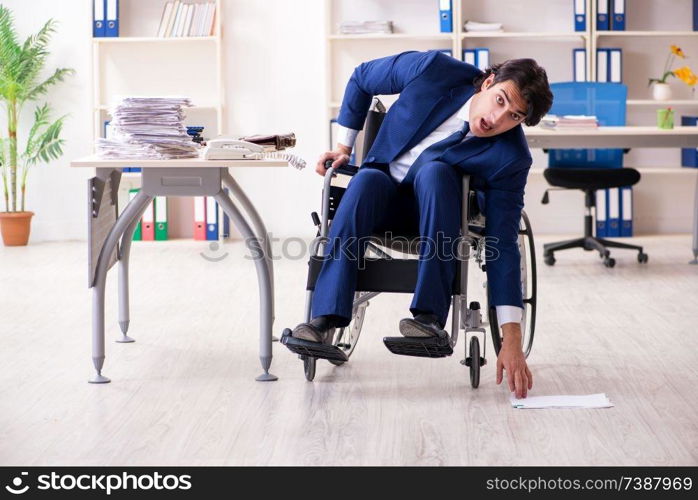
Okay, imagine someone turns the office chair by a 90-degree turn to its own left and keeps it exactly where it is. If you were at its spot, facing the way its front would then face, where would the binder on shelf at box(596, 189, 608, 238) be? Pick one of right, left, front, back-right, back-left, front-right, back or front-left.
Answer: left

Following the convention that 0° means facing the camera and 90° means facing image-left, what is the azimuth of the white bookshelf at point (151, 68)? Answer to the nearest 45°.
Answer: approximately 0°

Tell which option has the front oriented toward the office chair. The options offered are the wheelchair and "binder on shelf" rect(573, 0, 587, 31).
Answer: the binder on shelf

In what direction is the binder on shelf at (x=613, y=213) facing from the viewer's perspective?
toward the camera

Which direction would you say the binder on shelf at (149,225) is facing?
toward the camera

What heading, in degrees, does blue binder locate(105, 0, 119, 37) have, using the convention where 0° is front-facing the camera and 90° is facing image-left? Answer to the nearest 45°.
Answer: approximately 0°

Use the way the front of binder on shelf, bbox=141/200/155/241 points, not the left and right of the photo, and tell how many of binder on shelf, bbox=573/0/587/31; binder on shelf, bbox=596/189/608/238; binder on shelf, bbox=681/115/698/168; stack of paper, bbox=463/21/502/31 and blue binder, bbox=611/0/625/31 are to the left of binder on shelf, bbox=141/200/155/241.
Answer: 5

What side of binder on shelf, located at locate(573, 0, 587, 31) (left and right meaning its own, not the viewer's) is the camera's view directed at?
front

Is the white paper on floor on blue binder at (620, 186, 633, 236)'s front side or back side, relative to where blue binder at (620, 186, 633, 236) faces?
on the front side
